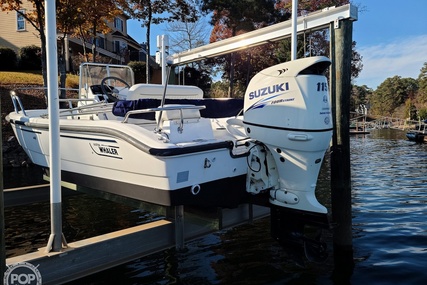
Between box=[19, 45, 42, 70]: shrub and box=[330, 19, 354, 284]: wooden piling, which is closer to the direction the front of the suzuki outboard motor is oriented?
the shrub

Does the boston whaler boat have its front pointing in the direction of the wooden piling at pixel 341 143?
no

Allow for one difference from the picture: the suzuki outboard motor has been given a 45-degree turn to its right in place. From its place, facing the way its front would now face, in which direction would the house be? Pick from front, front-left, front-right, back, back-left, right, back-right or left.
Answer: front-left

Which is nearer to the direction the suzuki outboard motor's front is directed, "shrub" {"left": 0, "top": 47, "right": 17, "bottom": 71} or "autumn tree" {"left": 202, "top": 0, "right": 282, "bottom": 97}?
the shrub

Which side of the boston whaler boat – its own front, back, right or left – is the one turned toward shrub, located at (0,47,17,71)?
front

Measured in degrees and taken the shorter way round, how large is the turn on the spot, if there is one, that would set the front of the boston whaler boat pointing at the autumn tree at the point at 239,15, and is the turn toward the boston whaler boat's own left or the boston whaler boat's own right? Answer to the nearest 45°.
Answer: approximately 45° to the boston whaler boat's own right

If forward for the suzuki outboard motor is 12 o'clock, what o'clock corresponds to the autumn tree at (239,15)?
The autumn tree is roughly at 1 o'clock from the suzuki outboard motor.

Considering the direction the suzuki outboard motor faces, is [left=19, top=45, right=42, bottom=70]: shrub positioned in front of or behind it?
in front

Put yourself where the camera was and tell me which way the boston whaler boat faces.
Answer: facing away from the viewer and to the left of the viewer

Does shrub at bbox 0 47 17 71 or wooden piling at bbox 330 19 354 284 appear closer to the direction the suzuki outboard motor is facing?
the shrub

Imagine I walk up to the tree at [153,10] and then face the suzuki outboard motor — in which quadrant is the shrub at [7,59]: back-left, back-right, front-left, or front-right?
back-right

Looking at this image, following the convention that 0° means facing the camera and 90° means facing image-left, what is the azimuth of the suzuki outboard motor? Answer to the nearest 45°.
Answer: approximately 135°
